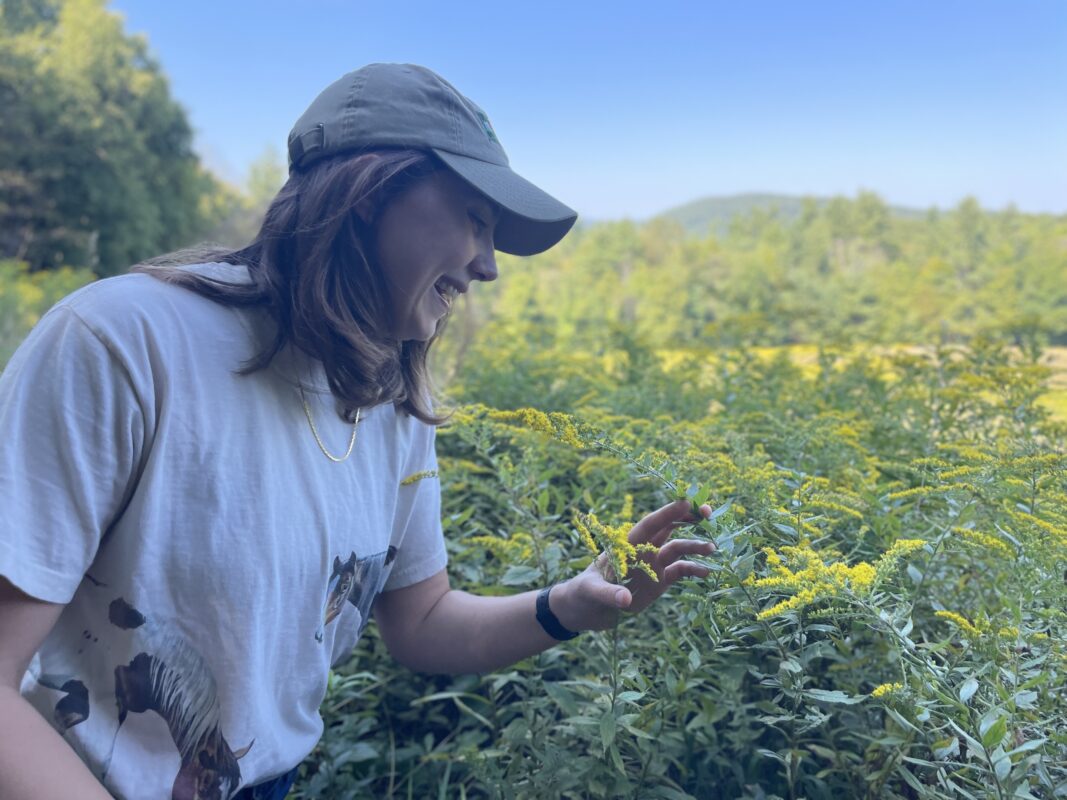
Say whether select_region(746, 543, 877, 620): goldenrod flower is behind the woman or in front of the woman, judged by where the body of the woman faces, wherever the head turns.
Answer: in front

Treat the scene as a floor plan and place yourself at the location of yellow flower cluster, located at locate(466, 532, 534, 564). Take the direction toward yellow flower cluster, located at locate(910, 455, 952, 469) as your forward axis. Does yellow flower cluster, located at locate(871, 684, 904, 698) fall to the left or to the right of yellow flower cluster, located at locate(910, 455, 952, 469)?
right

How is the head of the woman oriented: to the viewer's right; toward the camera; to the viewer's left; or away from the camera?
to the viewer's right

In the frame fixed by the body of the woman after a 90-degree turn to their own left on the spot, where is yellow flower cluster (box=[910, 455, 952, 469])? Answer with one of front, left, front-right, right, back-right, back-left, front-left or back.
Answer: front-right

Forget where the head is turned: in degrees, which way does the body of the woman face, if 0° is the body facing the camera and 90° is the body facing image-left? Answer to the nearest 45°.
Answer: approximately 315°

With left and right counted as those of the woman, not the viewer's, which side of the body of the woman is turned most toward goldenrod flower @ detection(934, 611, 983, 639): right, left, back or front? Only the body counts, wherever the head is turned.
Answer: front

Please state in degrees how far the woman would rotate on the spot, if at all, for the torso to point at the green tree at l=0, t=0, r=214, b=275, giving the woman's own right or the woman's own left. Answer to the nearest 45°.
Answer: approximately 135° to the woman's own left

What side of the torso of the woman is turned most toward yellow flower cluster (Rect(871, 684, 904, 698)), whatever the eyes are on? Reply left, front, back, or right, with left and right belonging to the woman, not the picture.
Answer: front

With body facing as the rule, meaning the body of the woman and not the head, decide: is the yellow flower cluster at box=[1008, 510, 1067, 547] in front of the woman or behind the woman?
in front
